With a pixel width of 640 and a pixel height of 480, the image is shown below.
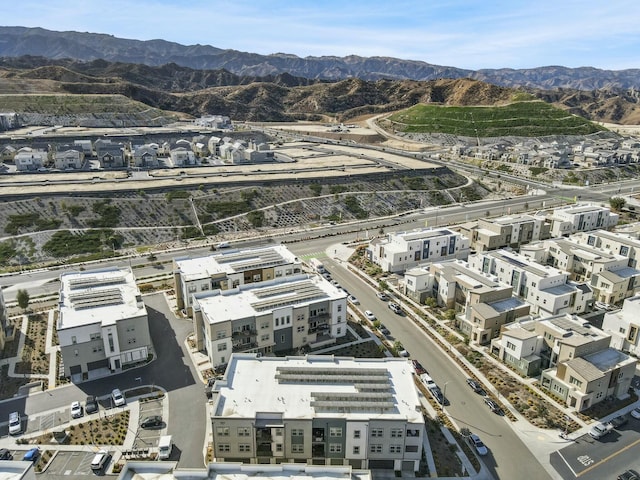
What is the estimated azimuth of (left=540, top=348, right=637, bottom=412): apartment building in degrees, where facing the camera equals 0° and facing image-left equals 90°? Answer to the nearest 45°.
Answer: approximately 45°

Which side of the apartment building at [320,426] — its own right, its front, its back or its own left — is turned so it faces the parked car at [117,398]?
right

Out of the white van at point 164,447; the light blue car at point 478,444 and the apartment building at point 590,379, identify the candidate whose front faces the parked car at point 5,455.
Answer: the apartment building

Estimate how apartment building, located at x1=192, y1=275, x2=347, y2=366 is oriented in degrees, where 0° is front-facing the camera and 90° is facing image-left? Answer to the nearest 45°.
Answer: approximately 0°

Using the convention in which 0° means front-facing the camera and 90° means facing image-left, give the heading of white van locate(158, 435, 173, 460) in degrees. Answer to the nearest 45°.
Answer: approximately 0°

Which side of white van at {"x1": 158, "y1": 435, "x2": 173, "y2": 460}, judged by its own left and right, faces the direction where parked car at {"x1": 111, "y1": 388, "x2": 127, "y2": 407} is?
back

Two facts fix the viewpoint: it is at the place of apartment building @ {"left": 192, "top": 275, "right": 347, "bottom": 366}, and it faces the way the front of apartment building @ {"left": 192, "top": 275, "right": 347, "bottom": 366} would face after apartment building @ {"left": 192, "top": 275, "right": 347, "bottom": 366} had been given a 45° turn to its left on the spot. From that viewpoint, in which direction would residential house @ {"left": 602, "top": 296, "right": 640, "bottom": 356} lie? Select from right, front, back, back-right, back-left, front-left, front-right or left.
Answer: front-left

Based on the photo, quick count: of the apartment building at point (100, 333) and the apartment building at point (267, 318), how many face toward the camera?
2

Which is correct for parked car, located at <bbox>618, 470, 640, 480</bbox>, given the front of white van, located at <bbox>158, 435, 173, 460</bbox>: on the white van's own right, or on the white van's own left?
on the white van's own left

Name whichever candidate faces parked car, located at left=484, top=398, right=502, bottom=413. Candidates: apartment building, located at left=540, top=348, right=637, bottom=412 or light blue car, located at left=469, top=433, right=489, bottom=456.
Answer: the apartment building
